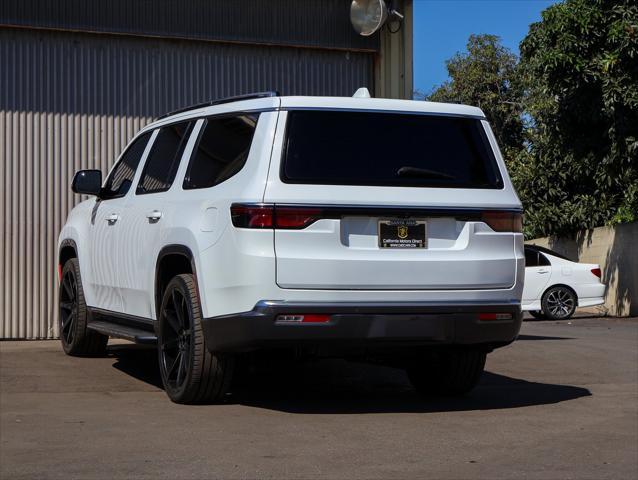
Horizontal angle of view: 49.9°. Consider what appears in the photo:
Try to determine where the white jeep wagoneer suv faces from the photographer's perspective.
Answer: facing away from the viewer and to the left of the viewer

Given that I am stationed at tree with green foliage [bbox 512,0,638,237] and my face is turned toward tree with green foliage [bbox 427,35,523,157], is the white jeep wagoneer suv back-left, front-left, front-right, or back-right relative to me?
back-left

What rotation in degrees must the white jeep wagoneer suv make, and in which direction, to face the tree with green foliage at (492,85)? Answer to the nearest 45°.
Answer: approximately 45° to its right

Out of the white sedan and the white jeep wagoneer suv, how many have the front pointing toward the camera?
0

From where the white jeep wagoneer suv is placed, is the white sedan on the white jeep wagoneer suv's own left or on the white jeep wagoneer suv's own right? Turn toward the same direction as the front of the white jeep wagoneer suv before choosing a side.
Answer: on the white jeep wagoneer suv's own right

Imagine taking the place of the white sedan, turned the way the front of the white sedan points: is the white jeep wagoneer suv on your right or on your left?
on your left

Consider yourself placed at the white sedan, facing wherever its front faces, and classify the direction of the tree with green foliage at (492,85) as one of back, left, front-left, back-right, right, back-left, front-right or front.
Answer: right

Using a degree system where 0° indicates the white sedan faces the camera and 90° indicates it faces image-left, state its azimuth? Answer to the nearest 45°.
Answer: approximately 90°
